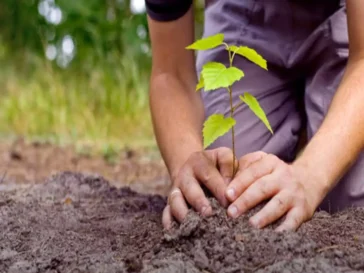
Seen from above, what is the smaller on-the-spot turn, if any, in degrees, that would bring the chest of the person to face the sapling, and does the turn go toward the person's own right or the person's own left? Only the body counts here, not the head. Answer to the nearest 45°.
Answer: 0° — they already face it

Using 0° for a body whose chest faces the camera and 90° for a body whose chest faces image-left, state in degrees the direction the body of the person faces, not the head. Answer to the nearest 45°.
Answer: approximately 0°
